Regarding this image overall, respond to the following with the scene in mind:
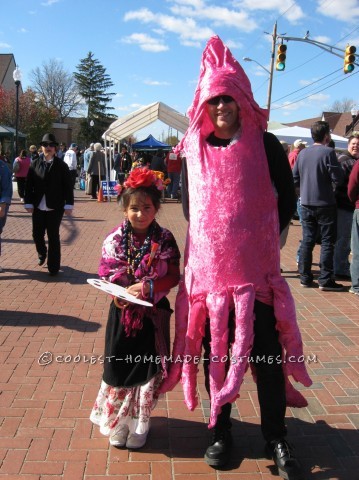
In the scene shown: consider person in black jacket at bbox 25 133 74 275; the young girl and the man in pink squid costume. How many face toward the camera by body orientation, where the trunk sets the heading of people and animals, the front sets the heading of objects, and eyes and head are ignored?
3

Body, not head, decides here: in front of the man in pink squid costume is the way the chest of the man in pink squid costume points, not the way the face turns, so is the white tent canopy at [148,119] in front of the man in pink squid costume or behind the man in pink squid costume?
behind

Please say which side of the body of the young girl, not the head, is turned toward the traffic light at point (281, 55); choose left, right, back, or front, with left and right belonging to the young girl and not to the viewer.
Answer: back

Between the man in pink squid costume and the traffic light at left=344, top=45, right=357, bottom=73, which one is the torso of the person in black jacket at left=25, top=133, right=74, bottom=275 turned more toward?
the man in pink squid costume

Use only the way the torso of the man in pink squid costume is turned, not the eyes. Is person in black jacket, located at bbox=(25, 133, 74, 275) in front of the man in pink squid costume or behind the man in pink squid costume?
behind

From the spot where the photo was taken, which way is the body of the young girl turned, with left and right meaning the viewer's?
facing the viewer

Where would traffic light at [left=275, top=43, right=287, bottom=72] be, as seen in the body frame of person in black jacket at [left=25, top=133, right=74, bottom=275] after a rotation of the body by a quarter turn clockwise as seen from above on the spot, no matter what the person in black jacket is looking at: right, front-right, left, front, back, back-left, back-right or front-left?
back-right

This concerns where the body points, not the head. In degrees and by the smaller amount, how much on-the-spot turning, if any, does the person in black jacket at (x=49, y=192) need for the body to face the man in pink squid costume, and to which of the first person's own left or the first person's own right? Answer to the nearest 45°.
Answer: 0° — they already face them

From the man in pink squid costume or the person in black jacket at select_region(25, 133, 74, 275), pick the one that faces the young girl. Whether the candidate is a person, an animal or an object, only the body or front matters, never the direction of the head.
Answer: the person in black jacket

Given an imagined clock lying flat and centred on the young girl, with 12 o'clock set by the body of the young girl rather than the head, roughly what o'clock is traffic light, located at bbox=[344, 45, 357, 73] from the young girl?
The traffic light is roughly at 7 o'clock from the young girl.

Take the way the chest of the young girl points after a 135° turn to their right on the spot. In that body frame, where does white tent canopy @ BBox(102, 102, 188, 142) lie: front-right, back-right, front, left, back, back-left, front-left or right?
front-right

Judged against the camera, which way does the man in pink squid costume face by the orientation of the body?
toward the camera

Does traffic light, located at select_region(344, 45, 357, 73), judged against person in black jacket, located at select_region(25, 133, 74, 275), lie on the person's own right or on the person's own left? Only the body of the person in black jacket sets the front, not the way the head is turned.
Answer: on the person's own left
